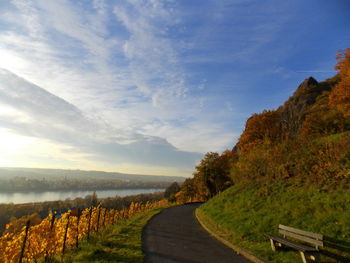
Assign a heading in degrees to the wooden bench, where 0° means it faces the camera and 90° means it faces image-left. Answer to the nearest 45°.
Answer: approximately 45°

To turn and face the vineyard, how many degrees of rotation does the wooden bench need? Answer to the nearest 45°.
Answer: approximately 45° to its right
